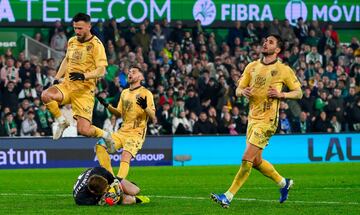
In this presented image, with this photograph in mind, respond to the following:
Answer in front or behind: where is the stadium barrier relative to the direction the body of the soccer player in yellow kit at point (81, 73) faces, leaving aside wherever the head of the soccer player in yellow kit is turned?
behind

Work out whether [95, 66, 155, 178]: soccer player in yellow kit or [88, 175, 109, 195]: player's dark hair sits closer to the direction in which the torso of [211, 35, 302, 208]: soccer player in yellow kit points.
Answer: the player's dark hair

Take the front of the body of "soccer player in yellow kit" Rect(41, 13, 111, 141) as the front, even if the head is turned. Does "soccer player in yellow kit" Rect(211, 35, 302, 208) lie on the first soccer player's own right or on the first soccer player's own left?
on the first soccer player's own left

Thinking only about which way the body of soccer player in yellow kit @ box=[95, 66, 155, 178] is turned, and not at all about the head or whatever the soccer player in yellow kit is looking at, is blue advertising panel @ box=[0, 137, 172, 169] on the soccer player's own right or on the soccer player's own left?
on the soccer player's own right

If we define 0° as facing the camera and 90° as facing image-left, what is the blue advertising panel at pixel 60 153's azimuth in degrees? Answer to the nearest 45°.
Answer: approximately 0°

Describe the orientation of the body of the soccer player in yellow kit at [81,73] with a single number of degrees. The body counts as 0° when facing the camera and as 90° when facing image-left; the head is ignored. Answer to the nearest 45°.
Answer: approximately 45°

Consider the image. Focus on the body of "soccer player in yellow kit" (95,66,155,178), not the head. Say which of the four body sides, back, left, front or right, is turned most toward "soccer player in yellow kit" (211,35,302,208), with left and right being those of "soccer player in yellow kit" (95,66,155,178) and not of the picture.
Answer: left

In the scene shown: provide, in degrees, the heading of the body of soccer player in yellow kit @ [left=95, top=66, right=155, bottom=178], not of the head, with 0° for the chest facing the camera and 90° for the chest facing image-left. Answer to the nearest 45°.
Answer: approximately 45°

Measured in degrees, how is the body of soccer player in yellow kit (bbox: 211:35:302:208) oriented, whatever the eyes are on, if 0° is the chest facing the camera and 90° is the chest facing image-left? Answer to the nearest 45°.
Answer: approximately 45°

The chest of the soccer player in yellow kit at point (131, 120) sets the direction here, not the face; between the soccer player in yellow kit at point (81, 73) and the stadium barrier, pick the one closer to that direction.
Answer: the soccer player in yellow kit
